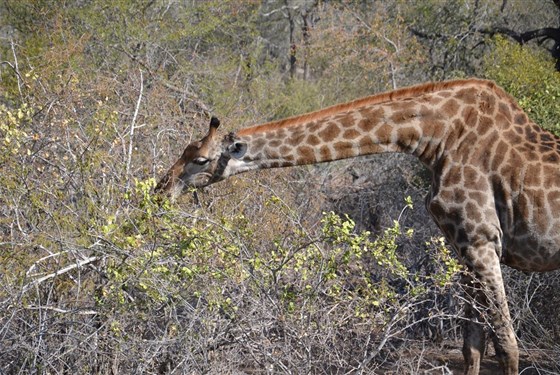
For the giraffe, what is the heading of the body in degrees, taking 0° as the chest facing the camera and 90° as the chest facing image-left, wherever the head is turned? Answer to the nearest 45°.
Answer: approximately 90°

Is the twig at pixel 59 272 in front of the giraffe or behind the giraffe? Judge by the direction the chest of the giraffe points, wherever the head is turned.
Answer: in front
